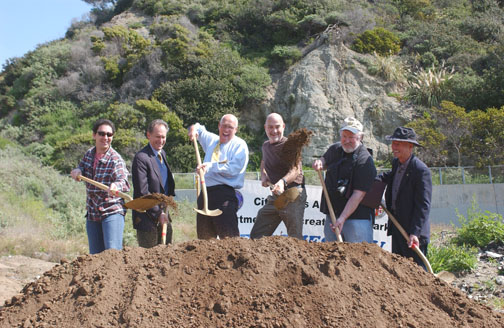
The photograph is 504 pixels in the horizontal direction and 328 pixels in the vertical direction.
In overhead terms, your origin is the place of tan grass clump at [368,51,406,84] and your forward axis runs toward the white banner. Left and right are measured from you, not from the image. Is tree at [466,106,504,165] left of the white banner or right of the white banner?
left

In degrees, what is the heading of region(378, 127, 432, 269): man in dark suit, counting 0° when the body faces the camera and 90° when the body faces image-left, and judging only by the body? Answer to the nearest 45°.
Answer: approximately 45°

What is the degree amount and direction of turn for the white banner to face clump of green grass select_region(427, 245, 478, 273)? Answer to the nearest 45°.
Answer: approximately 45° to its left

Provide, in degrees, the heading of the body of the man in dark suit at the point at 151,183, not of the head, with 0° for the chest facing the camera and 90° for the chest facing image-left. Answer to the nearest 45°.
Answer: approximately 315°

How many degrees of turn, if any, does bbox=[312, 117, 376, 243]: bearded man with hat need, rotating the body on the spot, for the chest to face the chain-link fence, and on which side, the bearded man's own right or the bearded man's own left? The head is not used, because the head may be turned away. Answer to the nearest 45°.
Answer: approximately 135° to the bearded man's own right

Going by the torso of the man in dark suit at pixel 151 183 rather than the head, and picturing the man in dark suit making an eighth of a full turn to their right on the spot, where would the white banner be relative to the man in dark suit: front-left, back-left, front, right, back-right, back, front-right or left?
back-left

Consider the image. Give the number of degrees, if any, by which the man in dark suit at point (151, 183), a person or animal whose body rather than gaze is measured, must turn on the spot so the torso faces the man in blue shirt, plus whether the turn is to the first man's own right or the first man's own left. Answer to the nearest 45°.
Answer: approximately 45° to the first man's own left

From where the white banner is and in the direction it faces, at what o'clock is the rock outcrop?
The rock outcrop is roughly at 6 o'clock from the white banner.

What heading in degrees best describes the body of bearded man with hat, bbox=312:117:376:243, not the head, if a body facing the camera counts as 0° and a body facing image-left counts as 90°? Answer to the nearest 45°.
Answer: approximately 45°

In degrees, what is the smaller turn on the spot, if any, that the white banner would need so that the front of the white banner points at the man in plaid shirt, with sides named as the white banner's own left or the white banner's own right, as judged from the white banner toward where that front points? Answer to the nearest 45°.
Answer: approximately 45° to the white banner's own right

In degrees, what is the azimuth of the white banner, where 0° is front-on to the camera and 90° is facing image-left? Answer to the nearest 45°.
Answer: approximately 0°
